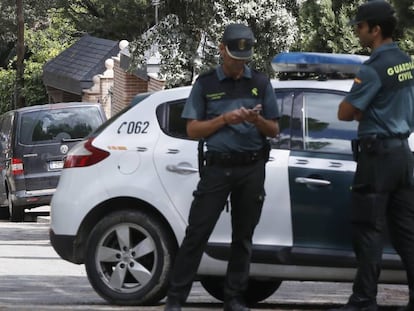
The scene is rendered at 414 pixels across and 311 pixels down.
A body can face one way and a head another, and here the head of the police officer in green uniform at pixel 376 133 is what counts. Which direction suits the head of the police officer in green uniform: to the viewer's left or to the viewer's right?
to the viewer's left

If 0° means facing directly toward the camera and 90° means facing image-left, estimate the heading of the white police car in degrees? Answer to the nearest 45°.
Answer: approximately 270°

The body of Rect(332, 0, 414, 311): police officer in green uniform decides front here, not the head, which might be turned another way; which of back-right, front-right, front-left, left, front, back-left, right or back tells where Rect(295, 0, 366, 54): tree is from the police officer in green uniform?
front-right

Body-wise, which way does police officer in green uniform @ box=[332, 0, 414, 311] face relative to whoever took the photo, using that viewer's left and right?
facing away from the viewer and to the left of the viewer

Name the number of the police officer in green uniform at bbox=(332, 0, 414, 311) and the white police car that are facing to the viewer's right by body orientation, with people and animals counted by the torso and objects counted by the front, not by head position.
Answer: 1

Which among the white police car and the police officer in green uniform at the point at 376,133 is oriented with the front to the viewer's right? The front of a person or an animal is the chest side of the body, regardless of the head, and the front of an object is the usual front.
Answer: the white police car
